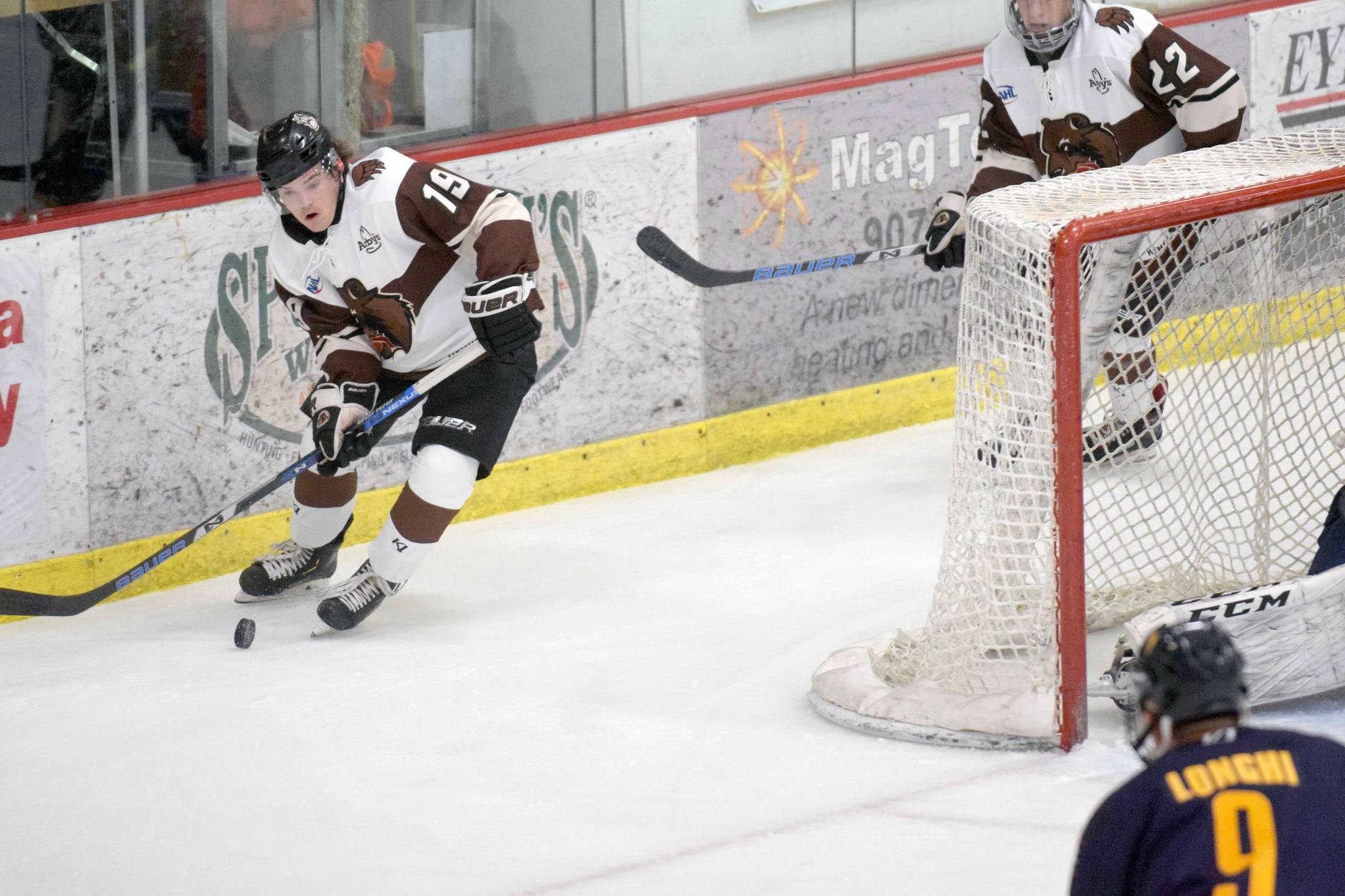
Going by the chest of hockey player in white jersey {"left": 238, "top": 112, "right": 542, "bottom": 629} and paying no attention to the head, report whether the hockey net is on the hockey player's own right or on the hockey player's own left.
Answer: on the hockey player's own left

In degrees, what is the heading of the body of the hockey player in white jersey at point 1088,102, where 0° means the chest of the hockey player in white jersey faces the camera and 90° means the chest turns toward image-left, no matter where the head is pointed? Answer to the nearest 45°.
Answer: approximately 45°

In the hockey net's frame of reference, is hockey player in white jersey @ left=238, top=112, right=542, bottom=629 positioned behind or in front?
behind

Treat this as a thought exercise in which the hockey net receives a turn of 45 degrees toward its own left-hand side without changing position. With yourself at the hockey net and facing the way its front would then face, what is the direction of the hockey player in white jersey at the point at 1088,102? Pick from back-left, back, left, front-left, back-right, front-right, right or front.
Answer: left

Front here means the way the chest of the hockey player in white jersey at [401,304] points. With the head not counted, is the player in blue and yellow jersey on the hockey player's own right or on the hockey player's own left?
on the hockey player's own left

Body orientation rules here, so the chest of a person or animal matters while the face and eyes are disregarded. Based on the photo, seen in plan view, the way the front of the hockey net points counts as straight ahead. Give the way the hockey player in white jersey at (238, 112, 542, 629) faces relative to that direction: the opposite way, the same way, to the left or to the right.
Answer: to the right

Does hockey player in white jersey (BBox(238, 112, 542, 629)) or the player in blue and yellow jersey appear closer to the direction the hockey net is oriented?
the player in blue and yellow jersey

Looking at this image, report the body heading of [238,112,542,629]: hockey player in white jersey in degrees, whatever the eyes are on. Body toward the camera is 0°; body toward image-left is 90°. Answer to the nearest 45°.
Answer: approximately 45°
